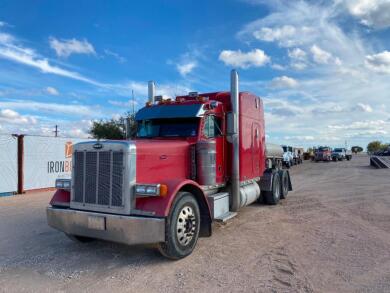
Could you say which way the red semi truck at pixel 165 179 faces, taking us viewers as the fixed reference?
facing the viewer and to the left of the viewer
